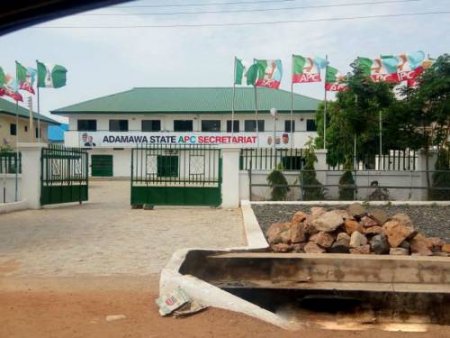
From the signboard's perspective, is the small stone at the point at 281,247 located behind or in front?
in front

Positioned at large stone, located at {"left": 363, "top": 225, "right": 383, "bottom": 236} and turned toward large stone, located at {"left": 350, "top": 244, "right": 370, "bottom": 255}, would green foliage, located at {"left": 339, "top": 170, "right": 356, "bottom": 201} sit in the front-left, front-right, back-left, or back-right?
back-right

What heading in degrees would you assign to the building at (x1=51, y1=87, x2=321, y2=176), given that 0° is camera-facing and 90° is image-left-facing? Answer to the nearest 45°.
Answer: approximately 0°

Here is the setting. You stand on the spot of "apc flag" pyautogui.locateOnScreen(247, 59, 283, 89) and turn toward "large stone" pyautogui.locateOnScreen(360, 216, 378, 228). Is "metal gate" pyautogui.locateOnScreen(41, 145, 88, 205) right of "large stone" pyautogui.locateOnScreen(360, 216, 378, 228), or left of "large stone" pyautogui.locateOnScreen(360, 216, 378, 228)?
right

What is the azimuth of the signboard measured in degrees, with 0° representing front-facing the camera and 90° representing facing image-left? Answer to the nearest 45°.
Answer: approximately 0°

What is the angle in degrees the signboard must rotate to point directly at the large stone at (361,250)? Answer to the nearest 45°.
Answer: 0° — it already faces it

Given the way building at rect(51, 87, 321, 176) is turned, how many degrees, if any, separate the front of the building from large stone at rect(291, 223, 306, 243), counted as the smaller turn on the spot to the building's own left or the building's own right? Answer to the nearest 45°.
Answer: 0° — it already faces it

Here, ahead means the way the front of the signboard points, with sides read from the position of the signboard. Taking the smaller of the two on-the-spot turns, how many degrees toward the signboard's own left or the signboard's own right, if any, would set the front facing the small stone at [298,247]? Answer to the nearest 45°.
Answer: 0° — it already faces it

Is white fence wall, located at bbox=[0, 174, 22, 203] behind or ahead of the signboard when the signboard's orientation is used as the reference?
ahead
